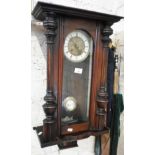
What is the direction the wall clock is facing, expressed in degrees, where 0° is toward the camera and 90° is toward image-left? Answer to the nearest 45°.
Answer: approximately 315°
